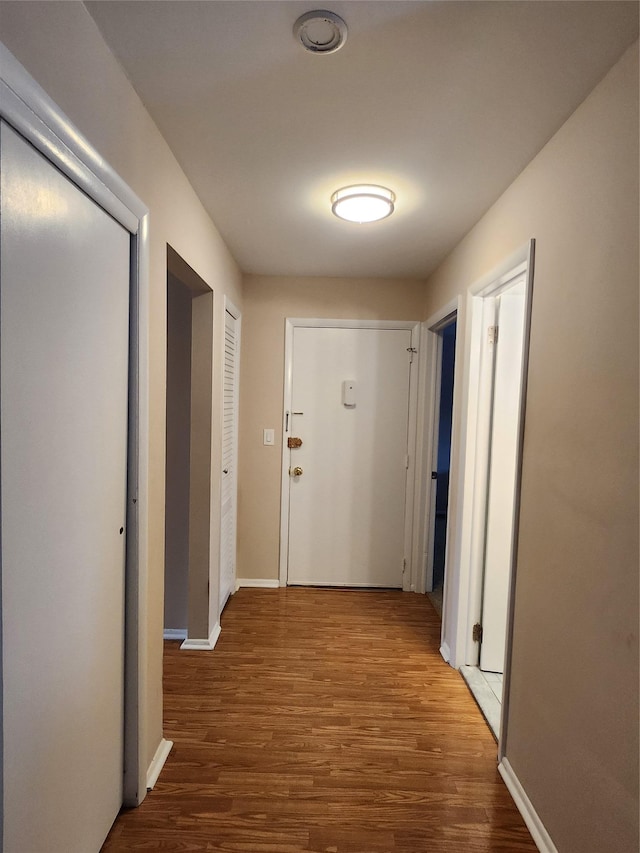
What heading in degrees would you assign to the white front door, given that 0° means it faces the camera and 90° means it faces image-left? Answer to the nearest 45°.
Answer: approximately 0°

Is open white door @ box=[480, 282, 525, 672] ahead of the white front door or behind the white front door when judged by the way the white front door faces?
ahead

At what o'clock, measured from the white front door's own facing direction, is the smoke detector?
The smoke detector is roughly at 12 o'clock from the white front door.

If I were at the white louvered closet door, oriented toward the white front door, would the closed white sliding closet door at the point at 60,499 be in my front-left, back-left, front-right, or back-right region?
back-right

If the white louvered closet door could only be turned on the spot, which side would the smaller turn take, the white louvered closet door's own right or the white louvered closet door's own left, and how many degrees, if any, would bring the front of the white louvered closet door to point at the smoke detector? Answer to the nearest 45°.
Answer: approximately 90° to the white louvered closet door's own right

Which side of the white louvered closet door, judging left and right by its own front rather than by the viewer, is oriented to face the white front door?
front

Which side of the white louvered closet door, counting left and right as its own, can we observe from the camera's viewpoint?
right

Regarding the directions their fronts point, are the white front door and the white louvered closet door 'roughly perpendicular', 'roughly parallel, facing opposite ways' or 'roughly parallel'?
roughly perpendicular

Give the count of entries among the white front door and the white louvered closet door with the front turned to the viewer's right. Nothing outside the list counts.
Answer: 1
